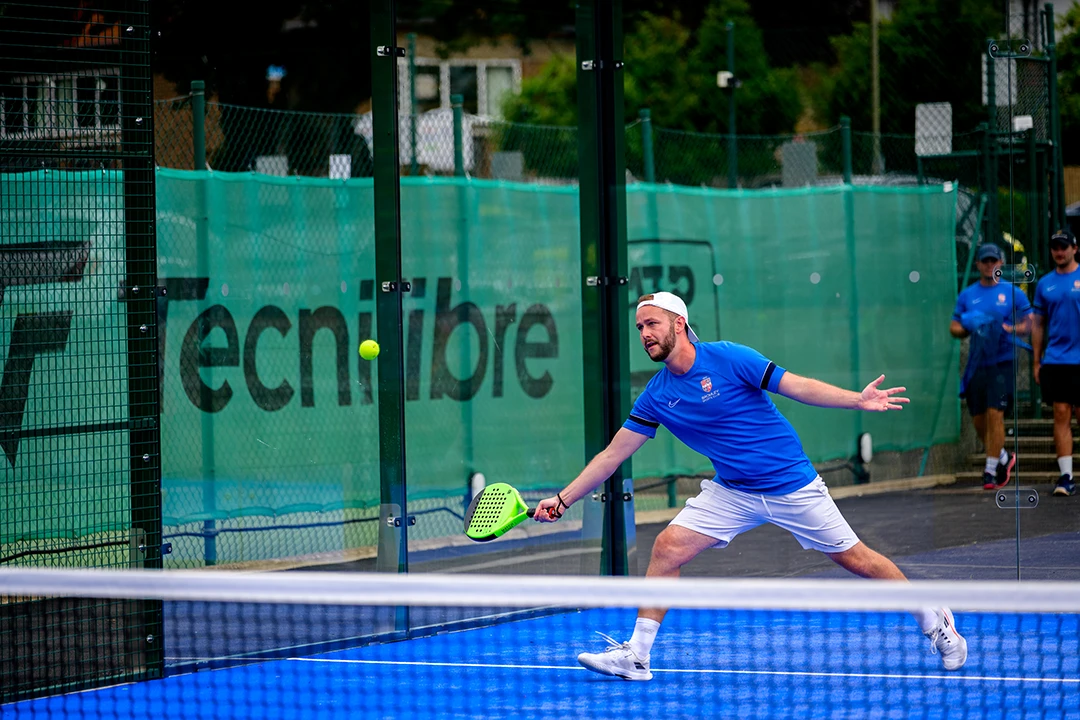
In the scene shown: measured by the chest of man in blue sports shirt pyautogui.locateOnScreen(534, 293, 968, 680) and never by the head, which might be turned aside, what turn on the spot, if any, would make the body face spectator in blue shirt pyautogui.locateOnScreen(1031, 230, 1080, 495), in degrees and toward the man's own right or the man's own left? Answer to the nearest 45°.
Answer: approximately 180°

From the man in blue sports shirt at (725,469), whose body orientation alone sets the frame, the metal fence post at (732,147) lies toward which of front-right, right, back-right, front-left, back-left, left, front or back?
back-right

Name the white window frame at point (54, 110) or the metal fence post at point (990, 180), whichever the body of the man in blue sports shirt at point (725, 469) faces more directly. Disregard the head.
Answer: the white window frame

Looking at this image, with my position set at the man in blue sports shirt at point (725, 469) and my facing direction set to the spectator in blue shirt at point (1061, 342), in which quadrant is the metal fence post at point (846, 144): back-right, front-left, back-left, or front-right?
front-left

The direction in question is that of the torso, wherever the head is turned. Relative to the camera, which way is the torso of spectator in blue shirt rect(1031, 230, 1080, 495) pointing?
toward the camera

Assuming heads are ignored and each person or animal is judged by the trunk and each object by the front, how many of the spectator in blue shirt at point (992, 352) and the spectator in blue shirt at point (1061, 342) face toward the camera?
2

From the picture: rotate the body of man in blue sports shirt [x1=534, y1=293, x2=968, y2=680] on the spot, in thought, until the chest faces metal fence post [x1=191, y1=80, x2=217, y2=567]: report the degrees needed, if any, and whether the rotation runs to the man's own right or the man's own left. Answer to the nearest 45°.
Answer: approximately 90° to the man's own right

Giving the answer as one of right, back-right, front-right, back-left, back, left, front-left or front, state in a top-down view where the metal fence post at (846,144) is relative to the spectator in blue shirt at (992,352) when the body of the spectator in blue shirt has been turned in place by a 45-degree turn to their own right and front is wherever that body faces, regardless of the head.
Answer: right

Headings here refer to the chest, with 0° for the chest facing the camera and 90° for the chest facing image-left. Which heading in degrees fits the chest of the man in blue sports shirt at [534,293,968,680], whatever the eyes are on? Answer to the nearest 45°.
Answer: approximately 45°
